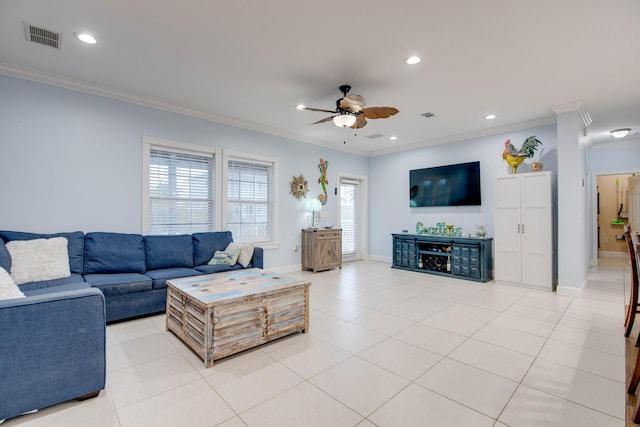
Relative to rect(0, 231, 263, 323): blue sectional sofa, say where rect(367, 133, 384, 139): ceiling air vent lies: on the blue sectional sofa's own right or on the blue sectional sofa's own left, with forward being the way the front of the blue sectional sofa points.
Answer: on the blue sectional sofa's own left

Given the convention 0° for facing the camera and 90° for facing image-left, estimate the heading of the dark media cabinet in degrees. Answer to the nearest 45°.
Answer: approximately 45°

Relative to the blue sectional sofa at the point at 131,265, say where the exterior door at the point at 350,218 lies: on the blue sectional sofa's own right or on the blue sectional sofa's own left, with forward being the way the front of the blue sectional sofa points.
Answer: on the blue sectional sofa's own left

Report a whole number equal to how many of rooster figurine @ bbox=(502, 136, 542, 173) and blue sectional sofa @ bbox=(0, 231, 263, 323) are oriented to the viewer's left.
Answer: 1

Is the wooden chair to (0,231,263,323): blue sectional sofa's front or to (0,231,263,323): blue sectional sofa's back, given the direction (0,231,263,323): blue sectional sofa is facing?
to the front

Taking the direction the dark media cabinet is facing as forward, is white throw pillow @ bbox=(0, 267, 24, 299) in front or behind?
in front

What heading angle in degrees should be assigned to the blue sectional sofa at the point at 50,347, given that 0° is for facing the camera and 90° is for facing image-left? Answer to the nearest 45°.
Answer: approximately 315°

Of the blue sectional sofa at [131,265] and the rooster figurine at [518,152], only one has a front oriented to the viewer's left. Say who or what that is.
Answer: the rooster figurine

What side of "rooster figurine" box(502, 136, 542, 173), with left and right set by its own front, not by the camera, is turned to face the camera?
left

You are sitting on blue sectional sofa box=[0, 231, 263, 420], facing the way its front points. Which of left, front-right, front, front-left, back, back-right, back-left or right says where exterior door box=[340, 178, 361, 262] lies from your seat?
left

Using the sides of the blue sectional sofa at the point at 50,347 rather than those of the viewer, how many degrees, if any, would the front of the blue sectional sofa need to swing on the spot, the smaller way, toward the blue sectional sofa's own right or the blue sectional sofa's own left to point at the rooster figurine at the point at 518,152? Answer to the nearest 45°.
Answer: approximately 45° to the blue sectional sofa's own left
